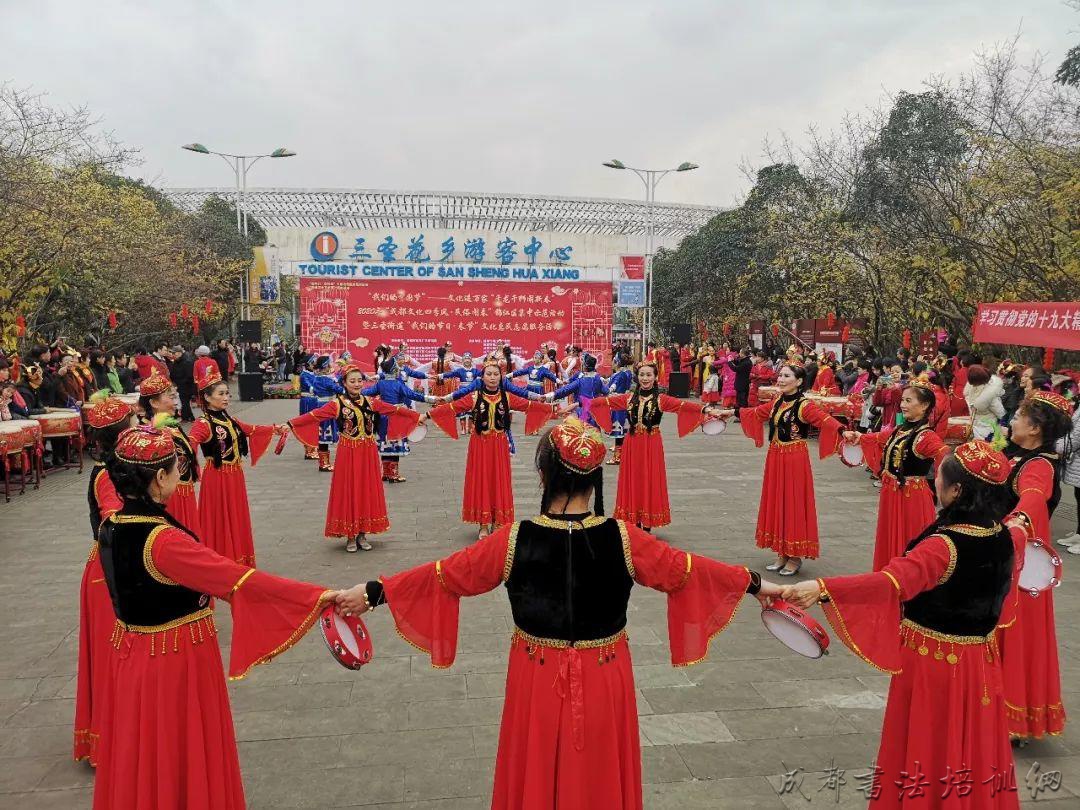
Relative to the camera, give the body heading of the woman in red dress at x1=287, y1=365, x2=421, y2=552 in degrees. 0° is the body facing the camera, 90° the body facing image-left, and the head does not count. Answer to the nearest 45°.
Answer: approximately 0°

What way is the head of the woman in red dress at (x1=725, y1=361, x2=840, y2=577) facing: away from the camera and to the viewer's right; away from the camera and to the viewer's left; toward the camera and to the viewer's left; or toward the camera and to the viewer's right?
toward the camera and to the viewer's left

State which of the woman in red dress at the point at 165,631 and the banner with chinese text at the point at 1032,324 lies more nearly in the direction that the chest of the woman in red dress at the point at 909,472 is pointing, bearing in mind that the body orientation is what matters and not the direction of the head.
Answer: the woman in red dress

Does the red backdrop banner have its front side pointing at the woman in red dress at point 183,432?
yes

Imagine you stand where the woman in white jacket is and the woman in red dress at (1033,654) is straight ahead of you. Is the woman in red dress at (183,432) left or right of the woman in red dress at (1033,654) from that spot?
right

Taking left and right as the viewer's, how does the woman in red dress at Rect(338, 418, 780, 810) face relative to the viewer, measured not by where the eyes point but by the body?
facing away from the viewer

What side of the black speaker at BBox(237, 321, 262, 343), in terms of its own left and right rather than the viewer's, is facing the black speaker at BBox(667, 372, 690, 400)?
left

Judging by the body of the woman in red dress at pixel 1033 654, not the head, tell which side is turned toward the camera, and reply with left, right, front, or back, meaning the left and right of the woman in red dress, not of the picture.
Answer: left

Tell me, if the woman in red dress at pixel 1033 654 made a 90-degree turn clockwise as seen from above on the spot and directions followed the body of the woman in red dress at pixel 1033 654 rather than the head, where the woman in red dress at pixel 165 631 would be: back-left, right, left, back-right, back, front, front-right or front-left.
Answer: back-left

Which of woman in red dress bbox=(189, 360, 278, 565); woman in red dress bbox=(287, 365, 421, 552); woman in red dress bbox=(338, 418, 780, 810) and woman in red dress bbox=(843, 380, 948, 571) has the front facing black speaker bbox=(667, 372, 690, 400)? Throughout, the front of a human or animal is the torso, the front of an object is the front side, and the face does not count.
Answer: woman in red dress bbox=(338, 418, 780, 810)

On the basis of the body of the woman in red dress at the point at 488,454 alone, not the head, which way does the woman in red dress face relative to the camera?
toward the camera

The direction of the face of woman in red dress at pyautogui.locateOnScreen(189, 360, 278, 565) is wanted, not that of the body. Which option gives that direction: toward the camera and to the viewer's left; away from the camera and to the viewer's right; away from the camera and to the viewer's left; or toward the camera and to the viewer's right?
toward the camera and to the viewer's right

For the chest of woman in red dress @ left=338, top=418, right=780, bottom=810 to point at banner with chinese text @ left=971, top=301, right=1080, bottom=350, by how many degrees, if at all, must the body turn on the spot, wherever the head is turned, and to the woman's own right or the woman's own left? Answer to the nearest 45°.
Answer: approximately 45° to the woman's own right
